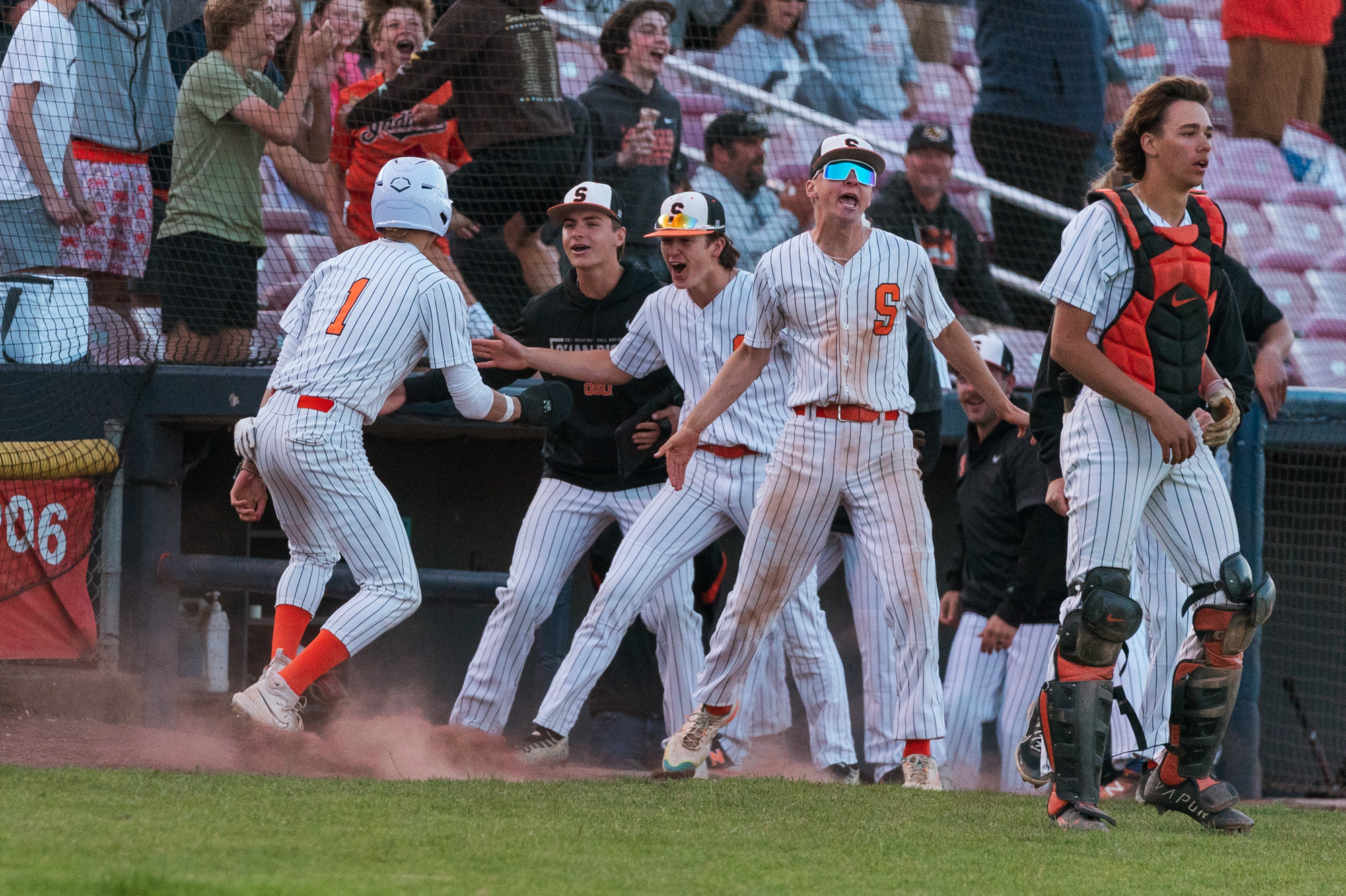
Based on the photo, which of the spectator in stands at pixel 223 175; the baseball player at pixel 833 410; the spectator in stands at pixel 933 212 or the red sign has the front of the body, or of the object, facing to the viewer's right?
the spectator in stands at pixel 223 175

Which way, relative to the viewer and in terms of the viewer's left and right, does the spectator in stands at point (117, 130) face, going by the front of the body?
facing the viewer and to the right of the viewer

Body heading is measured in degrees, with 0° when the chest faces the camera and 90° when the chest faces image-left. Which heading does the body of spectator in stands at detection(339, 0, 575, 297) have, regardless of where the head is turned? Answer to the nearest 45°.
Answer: approximately 135°

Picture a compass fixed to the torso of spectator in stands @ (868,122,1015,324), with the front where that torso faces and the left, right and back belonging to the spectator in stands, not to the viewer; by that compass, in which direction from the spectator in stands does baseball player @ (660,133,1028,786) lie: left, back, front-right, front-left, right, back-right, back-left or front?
front

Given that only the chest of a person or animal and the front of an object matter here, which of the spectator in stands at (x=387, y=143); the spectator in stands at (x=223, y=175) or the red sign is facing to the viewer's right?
the spectator in stands at (x=223, y=175)

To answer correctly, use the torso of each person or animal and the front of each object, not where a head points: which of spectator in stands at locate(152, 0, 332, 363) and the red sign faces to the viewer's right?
the spectator in stands

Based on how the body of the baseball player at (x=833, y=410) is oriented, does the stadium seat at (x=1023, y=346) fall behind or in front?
behind

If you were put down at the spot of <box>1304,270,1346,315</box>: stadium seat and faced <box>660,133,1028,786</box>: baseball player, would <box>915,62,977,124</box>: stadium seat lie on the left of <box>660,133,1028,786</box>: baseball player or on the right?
right

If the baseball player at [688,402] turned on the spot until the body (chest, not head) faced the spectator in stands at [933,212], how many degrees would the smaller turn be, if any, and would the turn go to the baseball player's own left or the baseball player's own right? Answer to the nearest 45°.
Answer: approximately 180°

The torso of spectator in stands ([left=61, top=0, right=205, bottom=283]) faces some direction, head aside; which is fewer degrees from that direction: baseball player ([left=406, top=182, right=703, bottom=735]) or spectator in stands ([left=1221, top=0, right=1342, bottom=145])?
the baseball player

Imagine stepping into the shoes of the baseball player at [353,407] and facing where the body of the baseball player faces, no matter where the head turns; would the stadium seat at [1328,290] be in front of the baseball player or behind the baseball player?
in front

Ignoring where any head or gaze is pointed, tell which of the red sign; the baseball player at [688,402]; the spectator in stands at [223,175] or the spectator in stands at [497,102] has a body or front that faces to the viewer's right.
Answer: the spectator in stands at [223,175]

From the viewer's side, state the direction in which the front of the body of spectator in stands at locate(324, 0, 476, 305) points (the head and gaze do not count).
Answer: toward the camera

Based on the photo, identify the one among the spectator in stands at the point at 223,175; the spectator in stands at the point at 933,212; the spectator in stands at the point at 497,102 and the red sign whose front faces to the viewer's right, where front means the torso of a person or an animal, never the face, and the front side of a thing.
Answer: the spectator in stands at the point at 223,175

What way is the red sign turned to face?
toward the camera

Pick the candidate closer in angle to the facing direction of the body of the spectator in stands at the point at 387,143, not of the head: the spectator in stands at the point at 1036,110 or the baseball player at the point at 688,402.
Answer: the baseball player

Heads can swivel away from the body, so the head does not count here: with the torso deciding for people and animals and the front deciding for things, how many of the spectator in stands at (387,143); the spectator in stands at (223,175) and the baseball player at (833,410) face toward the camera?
2
